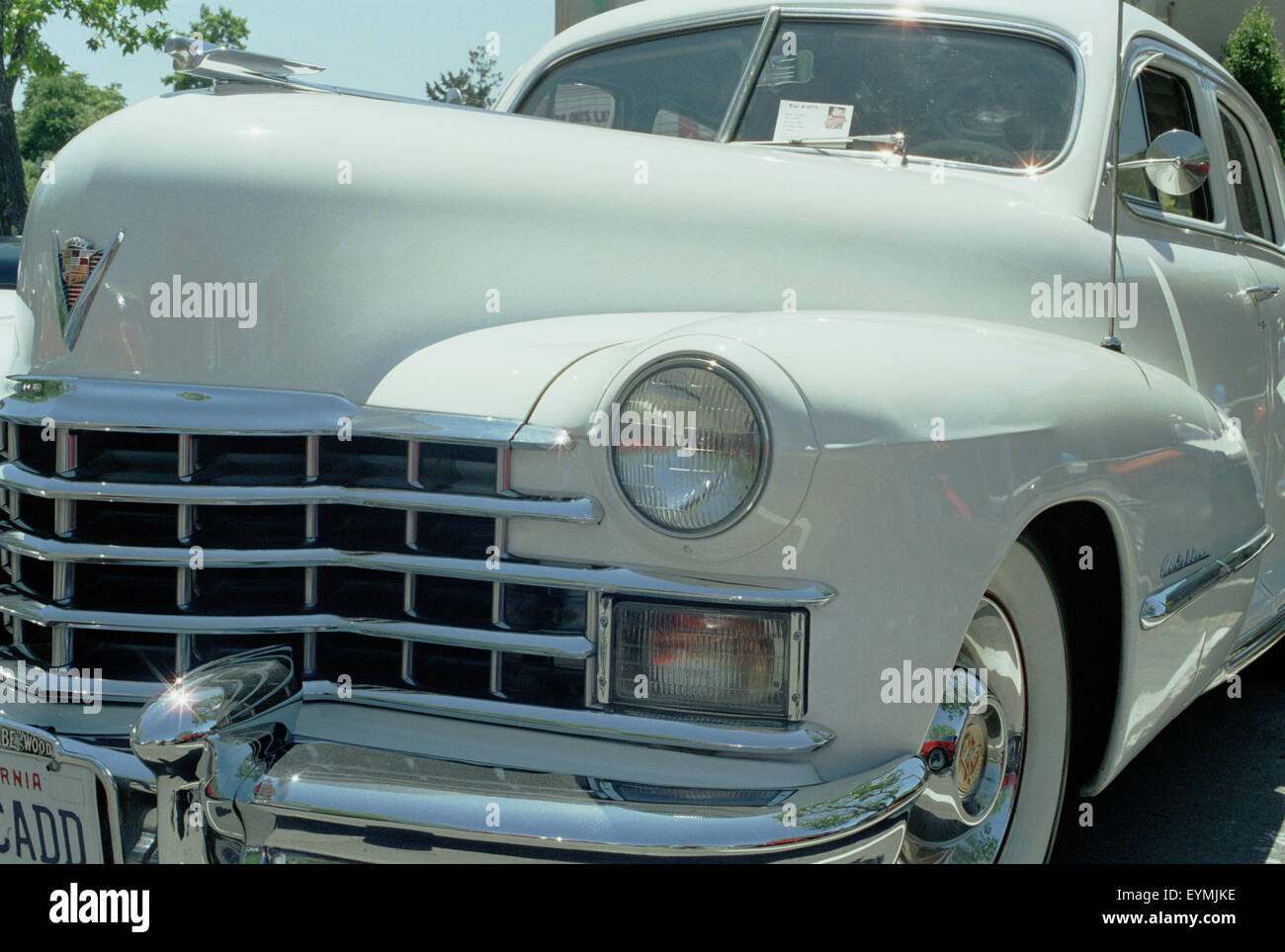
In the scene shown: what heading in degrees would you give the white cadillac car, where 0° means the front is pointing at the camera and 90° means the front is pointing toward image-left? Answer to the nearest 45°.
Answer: approximately 45°

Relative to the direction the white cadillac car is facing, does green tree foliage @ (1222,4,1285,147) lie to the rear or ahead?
to the rear

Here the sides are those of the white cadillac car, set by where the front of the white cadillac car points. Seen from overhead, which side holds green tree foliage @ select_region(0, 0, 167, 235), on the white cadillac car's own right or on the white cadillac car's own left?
on the white cadillac car's own right
